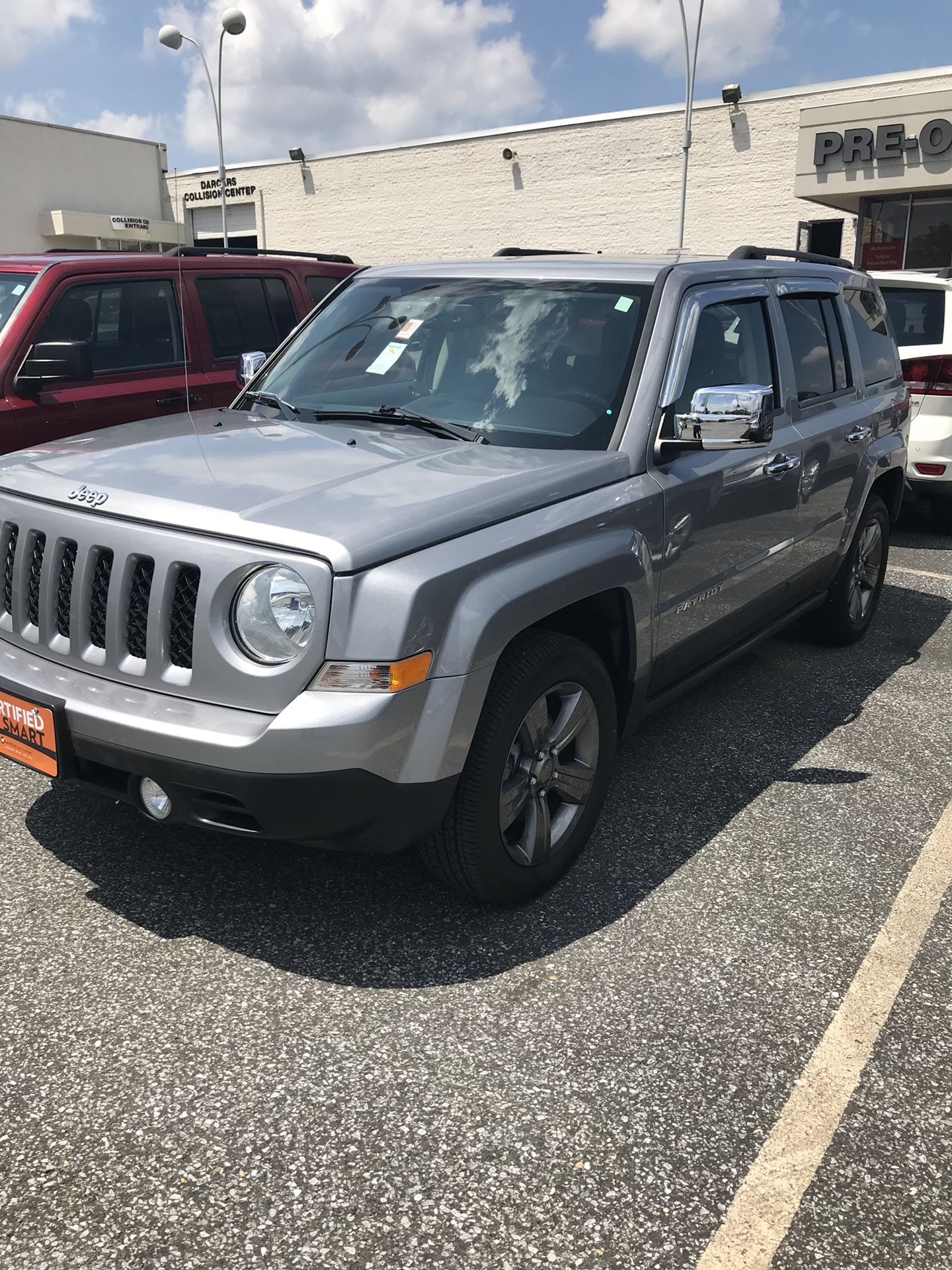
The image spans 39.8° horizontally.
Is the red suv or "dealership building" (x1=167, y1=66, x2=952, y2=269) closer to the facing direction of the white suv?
the dealership building

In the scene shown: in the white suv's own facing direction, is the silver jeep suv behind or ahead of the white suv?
behind

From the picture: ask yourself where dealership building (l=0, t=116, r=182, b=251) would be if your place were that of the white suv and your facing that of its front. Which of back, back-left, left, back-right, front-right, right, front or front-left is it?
left

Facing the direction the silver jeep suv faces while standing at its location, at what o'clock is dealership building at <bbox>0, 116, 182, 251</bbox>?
The dealership building is roughly at 4 o'clock from the silver jeep suv.

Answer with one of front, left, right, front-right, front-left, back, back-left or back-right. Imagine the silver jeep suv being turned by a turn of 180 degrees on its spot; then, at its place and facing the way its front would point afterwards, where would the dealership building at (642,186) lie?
front-left

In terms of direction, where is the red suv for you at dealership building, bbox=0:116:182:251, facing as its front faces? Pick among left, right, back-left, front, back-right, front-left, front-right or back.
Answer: front-right

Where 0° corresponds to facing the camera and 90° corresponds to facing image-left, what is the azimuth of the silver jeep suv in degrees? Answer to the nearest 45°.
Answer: approximately 45°

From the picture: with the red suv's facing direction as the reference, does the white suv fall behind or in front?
behind

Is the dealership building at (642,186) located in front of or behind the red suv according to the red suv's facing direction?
behind
